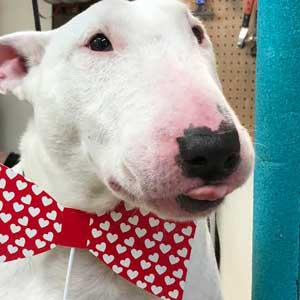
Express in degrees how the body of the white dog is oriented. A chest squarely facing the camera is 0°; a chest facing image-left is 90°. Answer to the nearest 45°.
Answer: approximately 315°

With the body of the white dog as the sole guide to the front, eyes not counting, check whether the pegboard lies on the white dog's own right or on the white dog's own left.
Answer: on the white dog's own left
